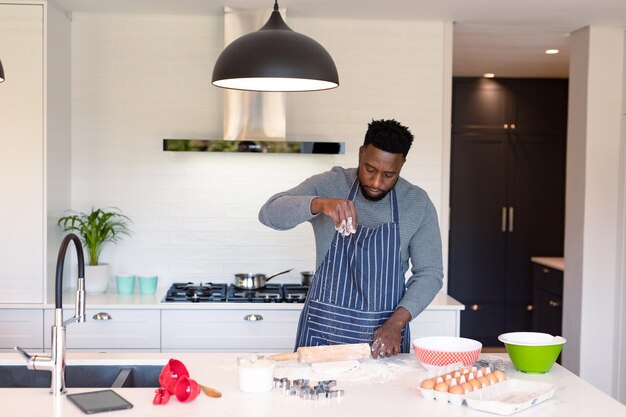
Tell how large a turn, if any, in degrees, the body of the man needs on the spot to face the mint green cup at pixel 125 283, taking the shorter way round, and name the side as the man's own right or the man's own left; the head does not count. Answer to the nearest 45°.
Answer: approximately 135° to the man's own right

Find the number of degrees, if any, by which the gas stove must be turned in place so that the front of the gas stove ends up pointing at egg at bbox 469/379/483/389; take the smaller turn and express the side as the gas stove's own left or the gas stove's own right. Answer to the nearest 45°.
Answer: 0° — it already faces it

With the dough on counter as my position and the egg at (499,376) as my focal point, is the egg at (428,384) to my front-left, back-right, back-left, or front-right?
front-right

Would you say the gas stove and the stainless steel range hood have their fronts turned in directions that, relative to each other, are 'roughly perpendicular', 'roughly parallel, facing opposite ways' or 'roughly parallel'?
roughly parallel

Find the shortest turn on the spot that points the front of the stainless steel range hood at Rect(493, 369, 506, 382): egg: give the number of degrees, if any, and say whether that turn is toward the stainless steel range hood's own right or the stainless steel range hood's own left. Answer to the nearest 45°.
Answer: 0° — it already faces it

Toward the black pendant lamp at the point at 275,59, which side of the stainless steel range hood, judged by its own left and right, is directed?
front

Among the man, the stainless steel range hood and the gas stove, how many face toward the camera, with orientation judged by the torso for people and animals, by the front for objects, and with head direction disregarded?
3

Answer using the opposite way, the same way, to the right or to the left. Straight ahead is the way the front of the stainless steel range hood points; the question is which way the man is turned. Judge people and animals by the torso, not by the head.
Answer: the same way

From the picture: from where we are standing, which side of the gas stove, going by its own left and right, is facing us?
front

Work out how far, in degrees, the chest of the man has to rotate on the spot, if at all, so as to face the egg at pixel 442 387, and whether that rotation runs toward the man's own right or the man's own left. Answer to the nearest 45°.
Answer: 0° — they already face it

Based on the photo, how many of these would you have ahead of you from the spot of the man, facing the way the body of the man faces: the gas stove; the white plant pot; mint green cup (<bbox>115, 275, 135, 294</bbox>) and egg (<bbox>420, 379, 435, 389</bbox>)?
1

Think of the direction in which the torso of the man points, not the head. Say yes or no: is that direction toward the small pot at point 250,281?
no

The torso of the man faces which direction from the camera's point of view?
toward the camera

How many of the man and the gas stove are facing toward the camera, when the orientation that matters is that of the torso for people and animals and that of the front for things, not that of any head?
2

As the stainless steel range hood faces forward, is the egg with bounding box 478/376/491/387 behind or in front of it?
in front

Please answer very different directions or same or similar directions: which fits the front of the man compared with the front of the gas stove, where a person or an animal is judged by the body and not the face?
same or similar directions

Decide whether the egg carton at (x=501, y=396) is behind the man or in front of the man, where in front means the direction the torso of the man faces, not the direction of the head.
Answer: in front
